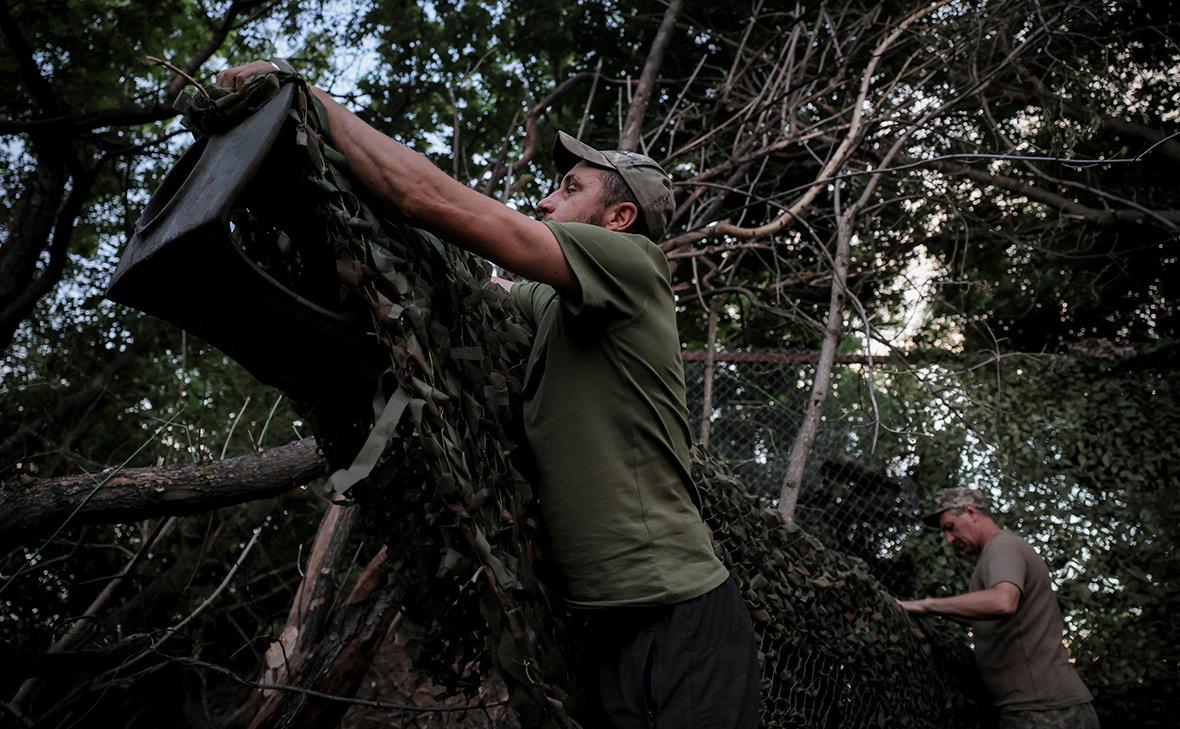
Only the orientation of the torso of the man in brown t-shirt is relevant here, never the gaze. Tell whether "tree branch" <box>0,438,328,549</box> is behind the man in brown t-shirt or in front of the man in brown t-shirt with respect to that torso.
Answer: in front

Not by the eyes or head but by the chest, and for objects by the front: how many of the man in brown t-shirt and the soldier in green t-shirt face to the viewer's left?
2

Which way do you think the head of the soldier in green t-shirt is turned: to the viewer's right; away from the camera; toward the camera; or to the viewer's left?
to the viewer's left

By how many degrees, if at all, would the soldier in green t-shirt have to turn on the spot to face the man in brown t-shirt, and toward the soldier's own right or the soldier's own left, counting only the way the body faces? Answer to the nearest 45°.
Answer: approximately 135° to the soldier's own right

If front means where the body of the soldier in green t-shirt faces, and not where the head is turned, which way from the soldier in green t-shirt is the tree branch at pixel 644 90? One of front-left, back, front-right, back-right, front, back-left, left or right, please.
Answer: right

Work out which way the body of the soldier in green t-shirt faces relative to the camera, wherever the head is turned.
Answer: to the viewer's left

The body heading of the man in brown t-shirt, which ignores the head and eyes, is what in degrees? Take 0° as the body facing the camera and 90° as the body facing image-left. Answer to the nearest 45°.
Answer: approximately 90°

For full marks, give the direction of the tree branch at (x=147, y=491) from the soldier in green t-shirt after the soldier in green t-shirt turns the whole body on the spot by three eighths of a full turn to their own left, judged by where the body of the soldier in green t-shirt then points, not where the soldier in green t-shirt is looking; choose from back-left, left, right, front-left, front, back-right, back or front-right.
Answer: back
